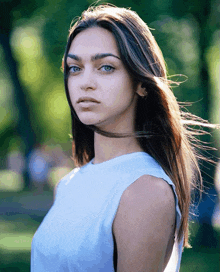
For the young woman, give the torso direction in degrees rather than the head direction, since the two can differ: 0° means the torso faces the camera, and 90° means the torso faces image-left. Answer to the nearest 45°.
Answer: approximately 45°
